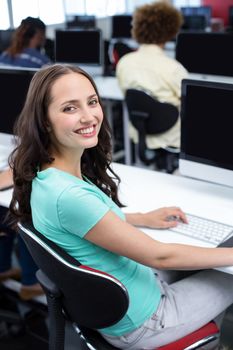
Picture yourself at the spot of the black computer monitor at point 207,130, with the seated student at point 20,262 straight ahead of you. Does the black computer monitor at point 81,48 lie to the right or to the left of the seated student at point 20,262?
right

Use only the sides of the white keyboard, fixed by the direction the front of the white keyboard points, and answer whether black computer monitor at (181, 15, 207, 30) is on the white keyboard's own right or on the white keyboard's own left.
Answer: on the white keyboard's own right

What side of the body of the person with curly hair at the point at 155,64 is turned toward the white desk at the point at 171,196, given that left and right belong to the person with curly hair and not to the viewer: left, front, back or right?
back

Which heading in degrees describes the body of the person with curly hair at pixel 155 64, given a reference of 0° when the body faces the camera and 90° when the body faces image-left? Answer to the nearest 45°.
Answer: approximately 180°

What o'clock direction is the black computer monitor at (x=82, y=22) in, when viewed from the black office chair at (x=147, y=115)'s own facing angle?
The black computer monitor is roughly at 10 o'clock from the black office chair.

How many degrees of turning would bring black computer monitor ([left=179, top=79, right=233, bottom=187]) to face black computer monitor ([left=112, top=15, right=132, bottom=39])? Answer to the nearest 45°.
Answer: approximately 135° to its right

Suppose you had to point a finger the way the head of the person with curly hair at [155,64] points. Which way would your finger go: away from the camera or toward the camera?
away from the camera

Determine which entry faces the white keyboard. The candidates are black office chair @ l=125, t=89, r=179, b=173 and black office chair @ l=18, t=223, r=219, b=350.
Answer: black office chair @ l=18, t=223, r=219, b=350

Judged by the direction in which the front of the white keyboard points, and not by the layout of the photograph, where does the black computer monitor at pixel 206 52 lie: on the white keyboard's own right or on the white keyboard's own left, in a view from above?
on the white keyboard's own right

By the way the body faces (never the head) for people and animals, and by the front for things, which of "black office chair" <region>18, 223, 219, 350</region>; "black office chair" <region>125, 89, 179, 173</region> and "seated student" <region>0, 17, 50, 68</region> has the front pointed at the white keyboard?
"black office chair" <region>18, 223, 219, 350</region>

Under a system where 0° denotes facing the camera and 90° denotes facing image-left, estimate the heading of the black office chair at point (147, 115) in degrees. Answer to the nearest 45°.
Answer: approximately 225°

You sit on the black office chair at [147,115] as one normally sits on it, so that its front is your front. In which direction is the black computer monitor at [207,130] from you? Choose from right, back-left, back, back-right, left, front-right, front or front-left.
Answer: back-right
